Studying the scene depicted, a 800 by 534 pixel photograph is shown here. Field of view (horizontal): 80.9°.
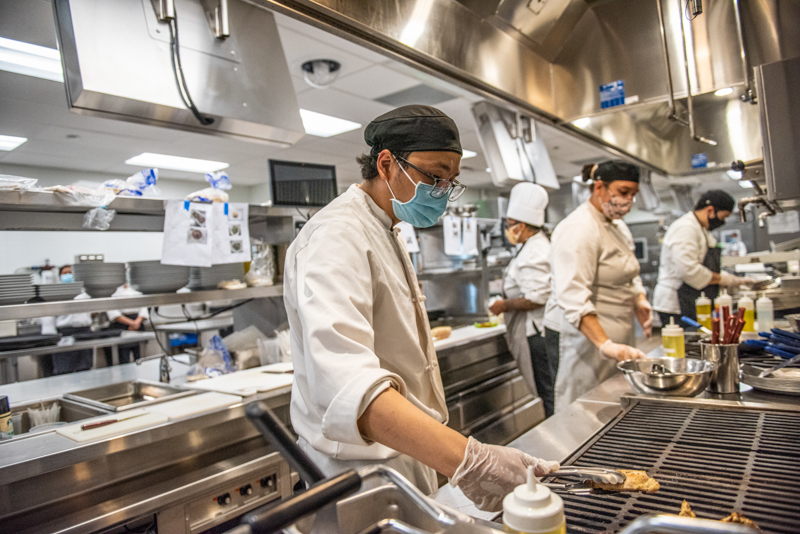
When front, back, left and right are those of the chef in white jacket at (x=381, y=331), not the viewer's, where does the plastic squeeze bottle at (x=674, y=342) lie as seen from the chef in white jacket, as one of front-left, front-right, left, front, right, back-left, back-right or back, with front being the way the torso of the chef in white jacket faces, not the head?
front-left

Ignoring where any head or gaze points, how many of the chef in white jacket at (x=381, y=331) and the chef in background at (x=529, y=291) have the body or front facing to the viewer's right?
1

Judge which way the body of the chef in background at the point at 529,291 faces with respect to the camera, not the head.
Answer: to the viewer's left

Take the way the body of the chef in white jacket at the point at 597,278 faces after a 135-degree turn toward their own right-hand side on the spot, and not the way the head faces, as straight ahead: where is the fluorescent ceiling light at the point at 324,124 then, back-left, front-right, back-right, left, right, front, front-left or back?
front-right

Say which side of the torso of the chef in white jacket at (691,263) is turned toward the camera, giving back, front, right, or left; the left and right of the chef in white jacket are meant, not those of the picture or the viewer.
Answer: right

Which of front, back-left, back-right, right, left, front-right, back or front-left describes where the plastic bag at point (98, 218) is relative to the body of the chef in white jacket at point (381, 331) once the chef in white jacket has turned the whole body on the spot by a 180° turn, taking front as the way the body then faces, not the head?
front-right

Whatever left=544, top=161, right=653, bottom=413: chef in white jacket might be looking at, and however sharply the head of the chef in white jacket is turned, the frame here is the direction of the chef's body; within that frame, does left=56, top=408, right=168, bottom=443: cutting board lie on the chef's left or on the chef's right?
on the chef's right

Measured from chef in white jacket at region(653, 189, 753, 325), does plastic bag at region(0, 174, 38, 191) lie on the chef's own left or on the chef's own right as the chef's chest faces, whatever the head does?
on the chef's own right

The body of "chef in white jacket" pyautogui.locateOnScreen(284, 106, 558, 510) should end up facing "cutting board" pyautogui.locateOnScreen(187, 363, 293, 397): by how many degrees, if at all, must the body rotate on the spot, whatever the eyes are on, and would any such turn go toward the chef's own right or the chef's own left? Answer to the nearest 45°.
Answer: approximately 135° to the chef's own left

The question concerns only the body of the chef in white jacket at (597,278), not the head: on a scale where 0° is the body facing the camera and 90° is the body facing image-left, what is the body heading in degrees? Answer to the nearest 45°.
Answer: approximately 315°

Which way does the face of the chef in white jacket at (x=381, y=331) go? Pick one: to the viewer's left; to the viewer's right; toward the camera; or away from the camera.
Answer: to the viewer's right

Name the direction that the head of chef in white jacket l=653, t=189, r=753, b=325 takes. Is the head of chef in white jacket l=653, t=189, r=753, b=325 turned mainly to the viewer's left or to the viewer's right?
to the viewer's right
